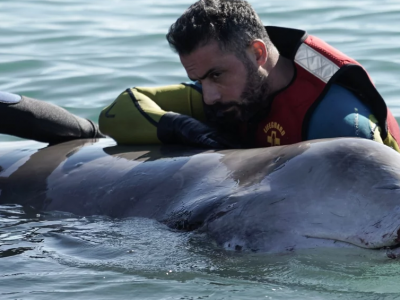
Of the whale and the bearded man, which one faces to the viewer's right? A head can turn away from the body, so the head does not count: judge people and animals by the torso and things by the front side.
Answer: the whale

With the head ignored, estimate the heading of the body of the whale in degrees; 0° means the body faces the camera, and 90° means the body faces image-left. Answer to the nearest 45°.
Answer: approximately 270°

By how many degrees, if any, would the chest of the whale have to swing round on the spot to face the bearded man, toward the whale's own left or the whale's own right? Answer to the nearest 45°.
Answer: approximately 90° to the whale's own left

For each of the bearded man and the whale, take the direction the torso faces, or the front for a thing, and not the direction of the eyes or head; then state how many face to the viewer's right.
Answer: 1

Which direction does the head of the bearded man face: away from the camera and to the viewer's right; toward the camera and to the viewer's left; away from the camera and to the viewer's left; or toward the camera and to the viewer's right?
toward the camera and to the viewer's left

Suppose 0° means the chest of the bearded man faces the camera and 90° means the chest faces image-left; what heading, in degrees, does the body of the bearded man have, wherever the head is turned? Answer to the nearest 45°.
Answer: approximately 45°
